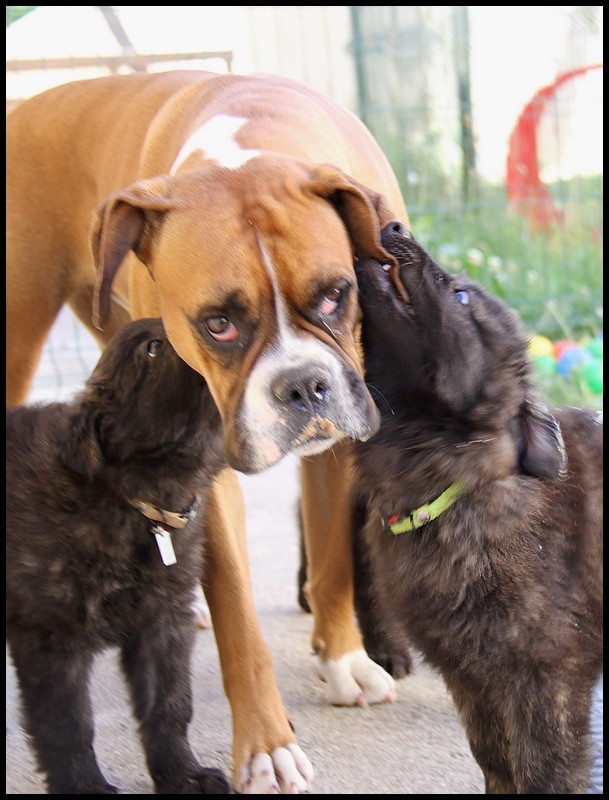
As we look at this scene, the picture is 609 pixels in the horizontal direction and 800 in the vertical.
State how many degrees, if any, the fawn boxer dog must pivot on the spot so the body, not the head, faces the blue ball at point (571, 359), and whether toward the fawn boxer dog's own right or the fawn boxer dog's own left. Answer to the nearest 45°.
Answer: approximately 90° to the fawn boxer dog's own left

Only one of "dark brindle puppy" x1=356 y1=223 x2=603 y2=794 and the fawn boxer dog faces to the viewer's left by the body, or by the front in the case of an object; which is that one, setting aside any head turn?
the dark brindle puppy

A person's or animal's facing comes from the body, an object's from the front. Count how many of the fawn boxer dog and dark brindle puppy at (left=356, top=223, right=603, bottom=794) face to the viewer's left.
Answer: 1

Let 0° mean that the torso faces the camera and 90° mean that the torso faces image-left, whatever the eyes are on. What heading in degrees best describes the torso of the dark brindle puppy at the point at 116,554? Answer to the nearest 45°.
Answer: approximately 315°

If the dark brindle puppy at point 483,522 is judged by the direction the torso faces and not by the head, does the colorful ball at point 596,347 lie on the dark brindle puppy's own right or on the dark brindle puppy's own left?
on the dark brindle puppy's own right

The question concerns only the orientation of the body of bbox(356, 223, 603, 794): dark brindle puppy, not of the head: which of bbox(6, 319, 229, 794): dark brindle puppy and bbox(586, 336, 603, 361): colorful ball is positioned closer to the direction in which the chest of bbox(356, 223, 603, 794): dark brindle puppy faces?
the dark brindle puppy

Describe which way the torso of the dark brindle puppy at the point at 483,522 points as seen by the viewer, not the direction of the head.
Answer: to the viewer's left

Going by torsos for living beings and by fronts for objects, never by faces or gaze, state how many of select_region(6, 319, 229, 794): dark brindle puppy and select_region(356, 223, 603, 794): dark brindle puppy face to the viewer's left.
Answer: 1

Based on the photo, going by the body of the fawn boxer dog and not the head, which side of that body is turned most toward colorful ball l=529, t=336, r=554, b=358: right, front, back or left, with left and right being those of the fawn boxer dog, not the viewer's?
left

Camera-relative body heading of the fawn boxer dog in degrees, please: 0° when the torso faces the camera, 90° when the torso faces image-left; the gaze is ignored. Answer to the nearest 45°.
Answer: approximately 315°
